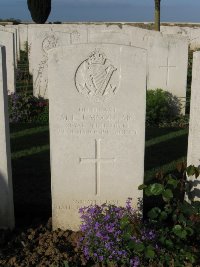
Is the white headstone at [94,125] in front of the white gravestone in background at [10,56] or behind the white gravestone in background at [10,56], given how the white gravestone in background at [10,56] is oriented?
in front

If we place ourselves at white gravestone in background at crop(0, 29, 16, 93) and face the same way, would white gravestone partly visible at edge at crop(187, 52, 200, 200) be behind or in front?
in front

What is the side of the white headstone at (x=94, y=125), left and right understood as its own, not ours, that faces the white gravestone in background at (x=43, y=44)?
back

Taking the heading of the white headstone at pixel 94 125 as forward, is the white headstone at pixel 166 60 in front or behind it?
behind

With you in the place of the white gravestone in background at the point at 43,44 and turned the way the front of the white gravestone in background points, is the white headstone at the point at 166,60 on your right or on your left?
on your left

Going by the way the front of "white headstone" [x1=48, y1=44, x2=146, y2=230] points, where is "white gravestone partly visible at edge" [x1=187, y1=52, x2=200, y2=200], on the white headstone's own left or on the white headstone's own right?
on the white headstone's own left

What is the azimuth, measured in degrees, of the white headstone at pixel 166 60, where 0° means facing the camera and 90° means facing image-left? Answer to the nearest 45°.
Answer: approximately 0°

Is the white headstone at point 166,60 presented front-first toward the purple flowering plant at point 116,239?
yes

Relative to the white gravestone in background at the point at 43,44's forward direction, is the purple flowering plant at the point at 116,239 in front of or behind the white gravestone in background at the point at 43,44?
in front

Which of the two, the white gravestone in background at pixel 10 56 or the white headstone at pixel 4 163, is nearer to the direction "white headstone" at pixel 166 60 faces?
the white headstone
